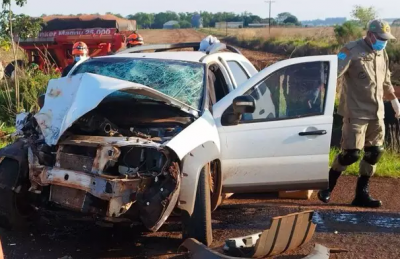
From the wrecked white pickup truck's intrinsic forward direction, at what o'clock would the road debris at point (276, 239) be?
The road debris is roughly at 9 o'clock from the wrecked white pickup truck.

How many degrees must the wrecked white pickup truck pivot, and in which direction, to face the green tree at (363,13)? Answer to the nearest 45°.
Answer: approximately 135° to its right

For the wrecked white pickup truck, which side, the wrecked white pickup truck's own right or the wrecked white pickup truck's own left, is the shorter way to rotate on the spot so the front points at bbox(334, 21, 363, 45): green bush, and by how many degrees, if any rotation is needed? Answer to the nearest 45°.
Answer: approximately 135° to the wrecked white pickup truck's own right

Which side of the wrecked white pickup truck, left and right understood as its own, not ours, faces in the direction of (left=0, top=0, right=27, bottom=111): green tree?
right

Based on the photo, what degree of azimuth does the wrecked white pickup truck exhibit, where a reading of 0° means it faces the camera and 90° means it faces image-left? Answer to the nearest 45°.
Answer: approximately 45°

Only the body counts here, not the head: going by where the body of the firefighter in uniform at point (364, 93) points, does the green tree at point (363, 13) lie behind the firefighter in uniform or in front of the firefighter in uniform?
behind
